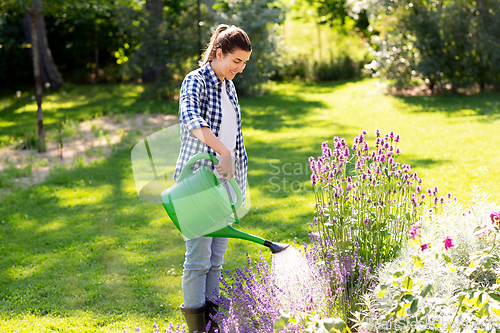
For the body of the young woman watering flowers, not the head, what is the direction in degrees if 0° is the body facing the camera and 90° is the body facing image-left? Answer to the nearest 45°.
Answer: approximately 315°

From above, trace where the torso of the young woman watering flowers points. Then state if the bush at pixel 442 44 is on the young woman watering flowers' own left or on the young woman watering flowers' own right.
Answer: on the young woman watering flowers' own left

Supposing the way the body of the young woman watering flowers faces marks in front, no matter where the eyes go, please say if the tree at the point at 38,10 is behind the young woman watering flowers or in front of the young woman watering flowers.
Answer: behind

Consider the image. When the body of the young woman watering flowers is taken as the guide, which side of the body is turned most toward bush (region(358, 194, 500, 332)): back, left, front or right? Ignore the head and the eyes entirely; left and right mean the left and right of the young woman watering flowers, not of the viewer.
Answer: front
